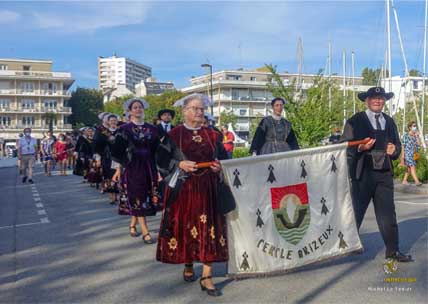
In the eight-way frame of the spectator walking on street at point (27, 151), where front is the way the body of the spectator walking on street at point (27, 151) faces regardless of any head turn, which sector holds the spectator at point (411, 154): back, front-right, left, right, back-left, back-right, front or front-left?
front-left

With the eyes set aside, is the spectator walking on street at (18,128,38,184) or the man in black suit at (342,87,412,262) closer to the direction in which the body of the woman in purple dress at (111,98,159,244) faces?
the man in black suit

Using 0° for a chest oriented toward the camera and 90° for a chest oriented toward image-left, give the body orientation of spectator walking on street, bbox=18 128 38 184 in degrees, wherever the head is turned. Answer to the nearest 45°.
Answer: approximately 0°

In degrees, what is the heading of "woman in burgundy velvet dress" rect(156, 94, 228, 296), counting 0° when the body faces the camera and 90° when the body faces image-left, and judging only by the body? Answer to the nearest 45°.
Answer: approximately 315°
